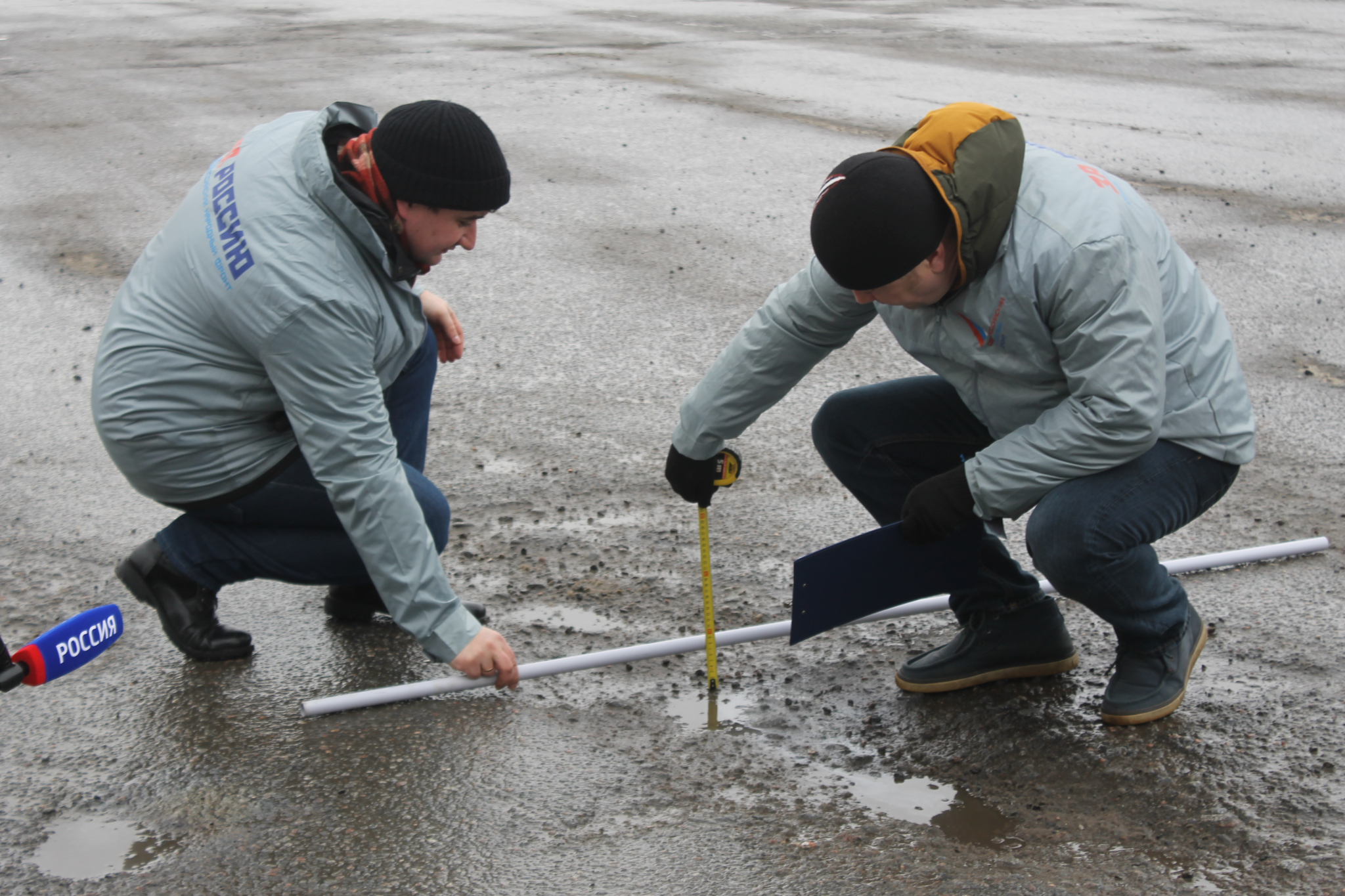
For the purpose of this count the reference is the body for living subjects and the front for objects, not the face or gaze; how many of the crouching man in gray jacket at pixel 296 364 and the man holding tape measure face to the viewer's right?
1

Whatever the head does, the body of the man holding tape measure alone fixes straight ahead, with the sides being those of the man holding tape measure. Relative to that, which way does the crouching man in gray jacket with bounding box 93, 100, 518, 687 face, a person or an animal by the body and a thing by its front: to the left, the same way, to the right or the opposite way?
the opposite way

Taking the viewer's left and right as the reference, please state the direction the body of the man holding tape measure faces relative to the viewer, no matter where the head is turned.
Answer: facing the viewer and to the left of the viewer

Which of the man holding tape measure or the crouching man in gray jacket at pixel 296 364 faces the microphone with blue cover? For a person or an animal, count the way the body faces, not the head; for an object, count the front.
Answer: the man holding tape measure

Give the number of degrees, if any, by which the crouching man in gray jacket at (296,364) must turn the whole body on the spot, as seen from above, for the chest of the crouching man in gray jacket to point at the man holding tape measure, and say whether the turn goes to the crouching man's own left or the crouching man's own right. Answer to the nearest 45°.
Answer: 0° — they already face them

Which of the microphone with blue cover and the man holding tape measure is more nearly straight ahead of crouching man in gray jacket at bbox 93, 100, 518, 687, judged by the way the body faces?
the man holding tape measure

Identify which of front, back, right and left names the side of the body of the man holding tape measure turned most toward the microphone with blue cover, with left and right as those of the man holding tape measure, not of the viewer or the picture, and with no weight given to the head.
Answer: front

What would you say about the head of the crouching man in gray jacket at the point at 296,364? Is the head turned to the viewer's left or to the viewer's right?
to the viewer's right

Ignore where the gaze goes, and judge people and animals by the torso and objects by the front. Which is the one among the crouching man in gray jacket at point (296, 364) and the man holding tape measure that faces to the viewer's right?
the crouching man in gray jacket

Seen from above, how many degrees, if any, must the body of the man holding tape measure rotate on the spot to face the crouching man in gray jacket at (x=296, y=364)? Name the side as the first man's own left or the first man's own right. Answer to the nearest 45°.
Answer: approximately 45° to the first man's own right

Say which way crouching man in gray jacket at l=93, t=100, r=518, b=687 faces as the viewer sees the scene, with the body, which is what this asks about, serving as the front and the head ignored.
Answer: to the viewer's right
